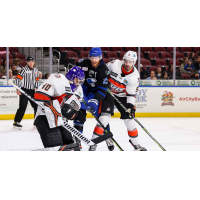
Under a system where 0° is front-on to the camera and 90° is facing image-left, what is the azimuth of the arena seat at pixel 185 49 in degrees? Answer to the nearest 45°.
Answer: approximately 0°

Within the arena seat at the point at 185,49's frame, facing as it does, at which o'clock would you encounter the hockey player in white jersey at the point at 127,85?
The hockey player in white jersey is roughly at 12 o'clock from the arena seat.

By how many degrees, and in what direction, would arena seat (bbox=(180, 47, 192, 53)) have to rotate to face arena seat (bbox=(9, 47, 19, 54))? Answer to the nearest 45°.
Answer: approximately 45° to its right

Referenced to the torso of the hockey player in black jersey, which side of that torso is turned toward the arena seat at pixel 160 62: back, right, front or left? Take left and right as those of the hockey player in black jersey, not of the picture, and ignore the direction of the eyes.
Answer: back

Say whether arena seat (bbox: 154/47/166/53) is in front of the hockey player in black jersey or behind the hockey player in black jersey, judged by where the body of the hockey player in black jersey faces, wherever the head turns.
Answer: behind

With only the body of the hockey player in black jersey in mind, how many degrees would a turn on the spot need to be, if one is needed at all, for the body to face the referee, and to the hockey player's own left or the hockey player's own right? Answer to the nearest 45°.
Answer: approximately 135° to the hockey player's own right
